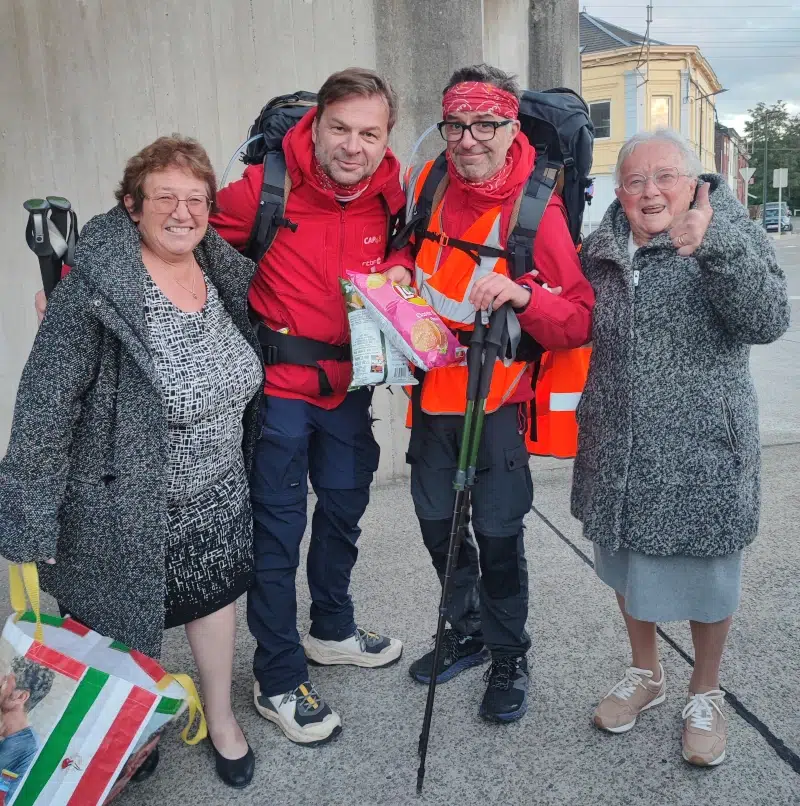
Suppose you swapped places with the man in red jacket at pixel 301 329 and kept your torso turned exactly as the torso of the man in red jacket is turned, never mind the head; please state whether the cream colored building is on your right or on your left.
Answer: on your left

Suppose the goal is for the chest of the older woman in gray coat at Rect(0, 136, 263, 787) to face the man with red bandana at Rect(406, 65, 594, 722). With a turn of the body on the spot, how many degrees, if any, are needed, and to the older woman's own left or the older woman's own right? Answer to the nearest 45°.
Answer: approximately 45° to the older woman's own left

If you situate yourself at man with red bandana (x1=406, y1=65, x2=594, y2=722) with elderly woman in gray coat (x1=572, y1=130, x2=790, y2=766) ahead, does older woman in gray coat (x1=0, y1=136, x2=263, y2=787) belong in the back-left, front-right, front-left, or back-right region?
back-right

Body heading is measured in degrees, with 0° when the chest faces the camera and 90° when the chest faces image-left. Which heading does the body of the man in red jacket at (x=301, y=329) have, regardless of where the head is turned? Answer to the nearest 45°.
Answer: approximately 315°

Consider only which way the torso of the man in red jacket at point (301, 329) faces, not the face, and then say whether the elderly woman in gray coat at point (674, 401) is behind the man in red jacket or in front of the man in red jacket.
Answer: in front

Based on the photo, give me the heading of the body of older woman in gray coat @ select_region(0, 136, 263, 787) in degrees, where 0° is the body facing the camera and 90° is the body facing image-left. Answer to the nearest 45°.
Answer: approximately 315°

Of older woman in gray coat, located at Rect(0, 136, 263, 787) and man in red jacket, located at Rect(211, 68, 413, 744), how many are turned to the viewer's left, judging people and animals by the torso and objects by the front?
0
